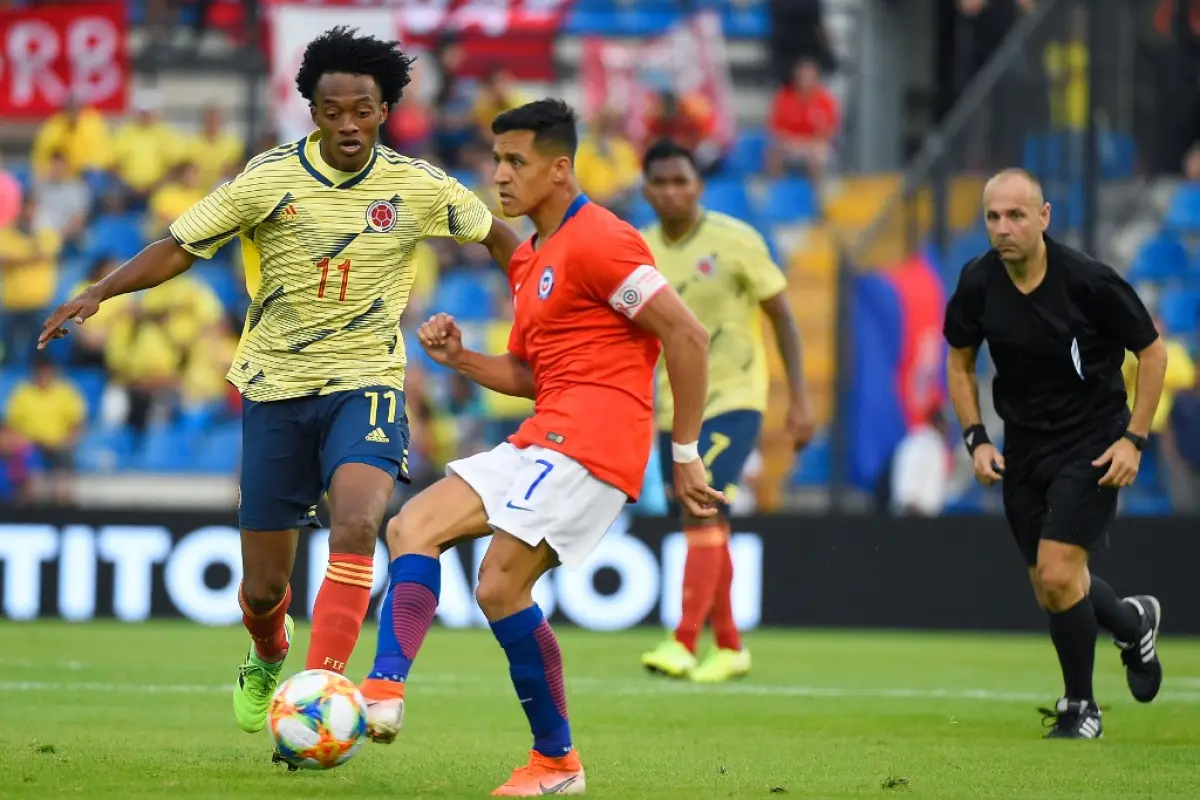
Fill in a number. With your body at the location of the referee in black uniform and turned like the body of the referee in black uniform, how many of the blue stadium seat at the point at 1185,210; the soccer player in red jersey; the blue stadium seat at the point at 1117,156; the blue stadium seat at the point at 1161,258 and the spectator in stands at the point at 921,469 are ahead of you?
1

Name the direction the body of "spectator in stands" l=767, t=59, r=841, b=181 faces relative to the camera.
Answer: toward the camera

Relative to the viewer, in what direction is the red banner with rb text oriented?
toward the camera

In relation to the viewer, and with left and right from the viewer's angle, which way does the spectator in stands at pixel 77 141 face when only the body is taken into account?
facing the viewer

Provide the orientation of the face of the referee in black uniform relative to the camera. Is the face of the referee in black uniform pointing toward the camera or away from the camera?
toward the camera

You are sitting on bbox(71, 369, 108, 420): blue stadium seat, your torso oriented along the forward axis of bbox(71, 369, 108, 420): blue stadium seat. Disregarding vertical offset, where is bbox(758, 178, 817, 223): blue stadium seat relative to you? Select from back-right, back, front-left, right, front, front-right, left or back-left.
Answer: left

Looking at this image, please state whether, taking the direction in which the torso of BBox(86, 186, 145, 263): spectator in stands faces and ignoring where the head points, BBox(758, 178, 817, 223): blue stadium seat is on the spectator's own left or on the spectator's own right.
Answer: on the spectator's own left

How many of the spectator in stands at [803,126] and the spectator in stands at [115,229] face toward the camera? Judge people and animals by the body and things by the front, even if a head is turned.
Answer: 2

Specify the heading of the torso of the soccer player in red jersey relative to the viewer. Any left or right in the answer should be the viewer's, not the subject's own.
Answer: facing the viewer and to the left of the viewer

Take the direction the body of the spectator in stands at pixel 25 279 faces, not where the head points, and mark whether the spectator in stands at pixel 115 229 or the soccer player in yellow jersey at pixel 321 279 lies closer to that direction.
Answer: the soccer player in yellow jersey

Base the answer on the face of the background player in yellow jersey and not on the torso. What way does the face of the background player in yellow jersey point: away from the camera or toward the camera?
toward the camera
